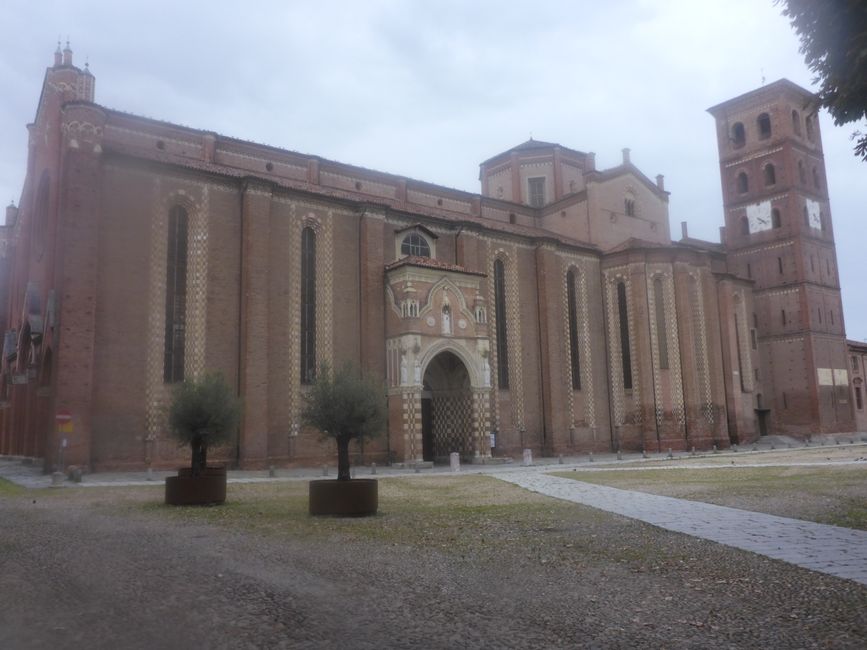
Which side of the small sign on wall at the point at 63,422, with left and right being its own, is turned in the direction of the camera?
front

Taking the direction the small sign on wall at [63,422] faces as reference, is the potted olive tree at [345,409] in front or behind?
in front

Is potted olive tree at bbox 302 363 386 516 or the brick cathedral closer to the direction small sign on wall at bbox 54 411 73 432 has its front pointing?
the potted olive tree
